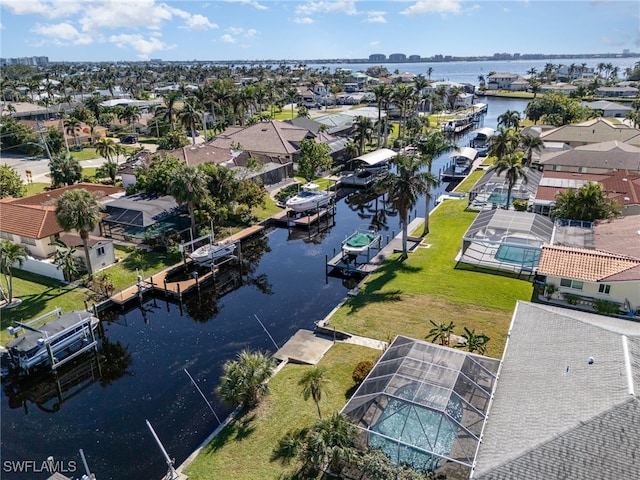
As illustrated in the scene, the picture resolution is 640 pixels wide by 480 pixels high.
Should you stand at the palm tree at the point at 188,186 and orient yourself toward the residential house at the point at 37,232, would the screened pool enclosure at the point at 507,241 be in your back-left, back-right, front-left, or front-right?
back-left

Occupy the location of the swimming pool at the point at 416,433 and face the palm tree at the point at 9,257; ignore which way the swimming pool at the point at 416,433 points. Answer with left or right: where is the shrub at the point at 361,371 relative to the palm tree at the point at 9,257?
right

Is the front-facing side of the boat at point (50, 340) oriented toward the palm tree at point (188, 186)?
yes

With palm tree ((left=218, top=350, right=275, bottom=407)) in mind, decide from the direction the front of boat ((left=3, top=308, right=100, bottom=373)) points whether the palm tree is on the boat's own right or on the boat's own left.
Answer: on the boat's own right

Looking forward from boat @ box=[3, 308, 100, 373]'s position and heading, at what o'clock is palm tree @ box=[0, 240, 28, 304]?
The palm tree is roughly at 10 o'clock from the boat.

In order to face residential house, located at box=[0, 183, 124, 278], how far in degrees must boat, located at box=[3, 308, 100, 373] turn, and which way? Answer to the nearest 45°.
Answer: approximately 45° to its left

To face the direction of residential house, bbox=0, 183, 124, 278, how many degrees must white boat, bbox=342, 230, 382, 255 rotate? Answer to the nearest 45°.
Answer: approximately 45° to its right

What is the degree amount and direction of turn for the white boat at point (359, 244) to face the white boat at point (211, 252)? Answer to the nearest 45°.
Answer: approximately 45° to its right

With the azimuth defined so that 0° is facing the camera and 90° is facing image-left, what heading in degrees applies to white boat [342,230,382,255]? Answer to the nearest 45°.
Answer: approximately 45°

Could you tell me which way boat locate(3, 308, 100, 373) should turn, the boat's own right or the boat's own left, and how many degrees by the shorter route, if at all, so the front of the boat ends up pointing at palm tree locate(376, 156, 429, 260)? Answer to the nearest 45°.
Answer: approximately 45° to the boat's own right

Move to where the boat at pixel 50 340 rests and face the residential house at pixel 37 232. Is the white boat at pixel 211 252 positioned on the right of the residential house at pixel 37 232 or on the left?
right

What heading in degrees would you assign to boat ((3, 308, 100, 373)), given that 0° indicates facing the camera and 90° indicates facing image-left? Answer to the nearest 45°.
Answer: approximately 225°

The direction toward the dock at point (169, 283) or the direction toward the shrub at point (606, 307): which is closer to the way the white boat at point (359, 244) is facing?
the dock
